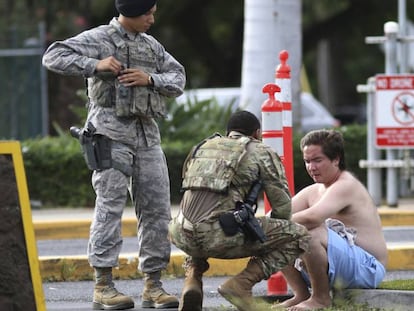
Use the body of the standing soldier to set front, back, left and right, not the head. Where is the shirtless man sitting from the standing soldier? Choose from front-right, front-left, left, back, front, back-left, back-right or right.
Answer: front-left

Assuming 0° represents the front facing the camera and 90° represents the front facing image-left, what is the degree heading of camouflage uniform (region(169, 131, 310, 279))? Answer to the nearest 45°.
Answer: approximately 225°

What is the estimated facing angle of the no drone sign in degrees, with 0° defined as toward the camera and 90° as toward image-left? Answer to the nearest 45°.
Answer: approximately 0°

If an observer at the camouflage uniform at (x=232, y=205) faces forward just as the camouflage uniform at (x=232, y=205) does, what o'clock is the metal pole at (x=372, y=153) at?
The metal pole is roughly at 11 o'clock from the camouflage uniform.

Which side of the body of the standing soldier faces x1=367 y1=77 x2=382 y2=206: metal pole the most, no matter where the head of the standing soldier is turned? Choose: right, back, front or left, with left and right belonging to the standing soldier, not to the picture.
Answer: left

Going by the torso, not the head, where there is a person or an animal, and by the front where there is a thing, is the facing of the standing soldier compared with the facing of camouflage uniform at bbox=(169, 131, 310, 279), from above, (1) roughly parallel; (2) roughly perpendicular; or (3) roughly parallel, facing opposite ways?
roughly perpendicular

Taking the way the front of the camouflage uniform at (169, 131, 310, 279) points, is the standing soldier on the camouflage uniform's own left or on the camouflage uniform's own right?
on the camouflage uniform's own left

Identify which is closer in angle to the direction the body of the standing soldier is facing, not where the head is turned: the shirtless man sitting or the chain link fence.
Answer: the shirtless man sitting

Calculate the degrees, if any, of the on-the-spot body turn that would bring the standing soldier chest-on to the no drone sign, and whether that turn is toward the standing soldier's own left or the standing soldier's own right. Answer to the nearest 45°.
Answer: approximately 90° to the standing soldier's own left

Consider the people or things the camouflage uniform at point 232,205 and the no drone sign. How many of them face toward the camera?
1

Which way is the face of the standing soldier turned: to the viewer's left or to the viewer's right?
to the viewer's right
